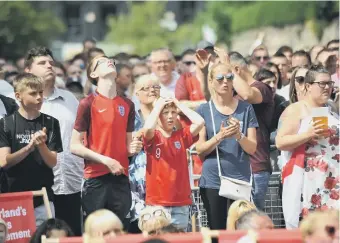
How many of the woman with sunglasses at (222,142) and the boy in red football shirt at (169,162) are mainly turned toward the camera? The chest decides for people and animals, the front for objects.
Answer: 2

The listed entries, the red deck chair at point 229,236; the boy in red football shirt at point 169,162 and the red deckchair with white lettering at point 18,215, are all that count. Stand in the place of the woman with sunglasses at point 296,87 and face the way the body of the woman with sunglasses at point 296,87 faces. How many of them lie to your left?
0

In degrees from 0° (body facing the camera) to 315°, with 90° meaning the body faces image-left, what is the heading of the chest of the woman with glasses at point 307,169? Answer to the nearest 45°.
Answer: approximately 315°

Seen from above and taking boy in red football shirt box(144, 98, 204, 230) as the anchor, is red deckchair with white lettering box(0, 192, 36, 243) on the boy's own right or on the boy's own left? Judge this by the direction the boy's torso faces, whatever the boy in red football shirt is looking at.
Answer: on the boy's own right

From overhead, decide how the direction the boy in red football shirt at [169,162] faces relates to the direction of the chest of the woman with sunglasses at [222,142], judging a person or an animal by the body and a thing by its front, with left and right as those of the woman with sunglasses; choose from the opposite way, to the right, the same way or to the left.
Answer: the same way

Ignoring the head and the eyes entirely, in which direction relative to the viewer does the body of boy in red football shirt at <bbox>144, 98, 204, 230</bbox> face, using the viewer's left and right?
facing the viewer

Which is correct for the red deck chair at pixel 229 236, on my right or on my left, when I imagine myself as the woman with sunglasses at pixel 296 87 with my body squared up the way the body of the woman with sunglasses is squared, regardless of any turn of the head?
on my right

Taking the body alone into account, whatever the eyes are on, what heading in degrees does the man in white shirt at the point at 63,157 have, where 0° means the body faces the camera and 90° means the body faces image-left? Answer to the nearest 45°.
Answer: approximately 315°

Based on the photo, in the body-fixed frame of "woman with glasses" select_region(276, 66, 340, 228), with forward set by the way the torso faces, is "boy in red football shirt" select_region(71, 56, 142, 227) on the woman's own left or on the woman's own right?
on the woman's own right

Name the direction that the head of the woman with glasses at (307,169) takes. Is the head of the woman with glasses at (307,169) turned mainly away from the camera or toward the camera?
toward the camera

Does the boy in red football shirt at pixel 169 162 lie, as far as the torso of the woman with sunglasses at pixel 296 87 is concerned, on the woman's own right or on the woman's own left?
on the woman's own right

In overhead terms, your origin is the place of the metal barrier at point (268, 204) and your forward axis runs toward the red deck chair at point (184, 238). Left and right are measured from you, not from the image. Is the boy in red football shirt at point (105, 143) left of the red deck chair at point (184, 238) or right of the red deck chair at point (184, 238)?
right

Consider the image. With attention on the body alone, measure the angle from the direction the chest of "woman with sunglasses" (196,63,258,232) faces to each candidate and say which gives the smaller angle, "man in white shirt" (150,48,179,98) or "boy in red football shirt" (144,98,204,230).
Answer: the boy in red football shirt

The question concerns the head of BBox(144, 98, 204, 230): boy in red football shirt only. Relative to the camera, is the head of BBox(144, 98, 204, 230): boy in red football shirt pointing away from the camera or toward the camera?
toward the camera

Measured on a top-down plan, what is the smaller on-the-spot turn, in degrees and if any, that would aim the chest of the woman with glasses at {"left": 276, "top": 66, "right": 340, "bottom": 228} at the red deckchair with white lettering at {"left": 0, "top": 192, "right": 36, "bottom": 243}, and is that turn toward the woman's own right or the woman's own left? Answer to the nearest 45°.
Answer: approximately 135° to the woman's own right

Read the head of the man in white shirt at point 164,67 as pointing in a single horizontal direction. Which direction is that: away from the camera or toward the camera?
toward the camera
